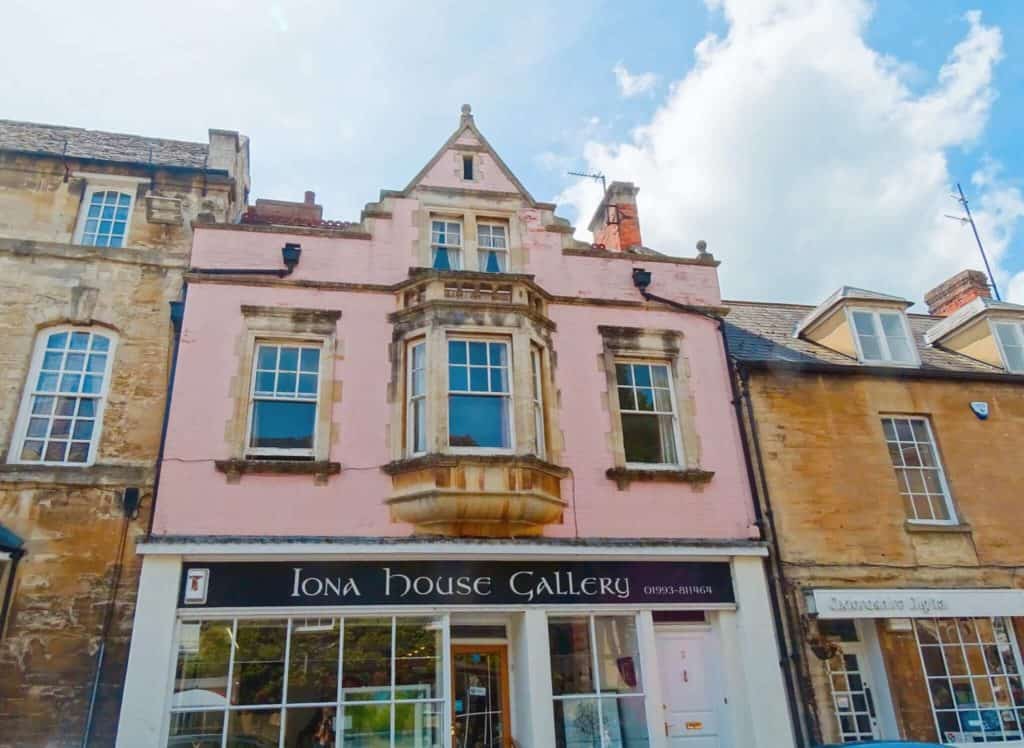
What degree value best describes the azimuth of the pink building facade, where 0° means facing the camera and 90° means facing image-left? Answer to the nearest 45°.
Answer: approximately 0°

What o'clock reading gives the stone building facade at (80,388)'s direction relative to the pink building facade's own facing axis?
The stone building facade is roughly at 3 o'clock from the pink building facade.

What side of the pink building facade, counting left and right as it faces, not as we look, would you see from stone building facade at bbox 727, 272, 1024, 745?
left
